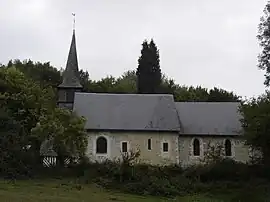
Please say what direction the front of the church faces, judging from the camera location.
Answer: facing to the left of the viewer

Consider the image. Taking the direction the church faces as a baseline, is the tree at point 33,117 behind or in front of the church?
in front

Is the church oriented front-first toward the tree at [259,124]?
no

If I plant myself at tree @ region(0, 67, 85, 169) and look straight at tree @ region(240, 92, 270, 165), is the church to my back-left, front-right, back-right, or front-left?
front-left
